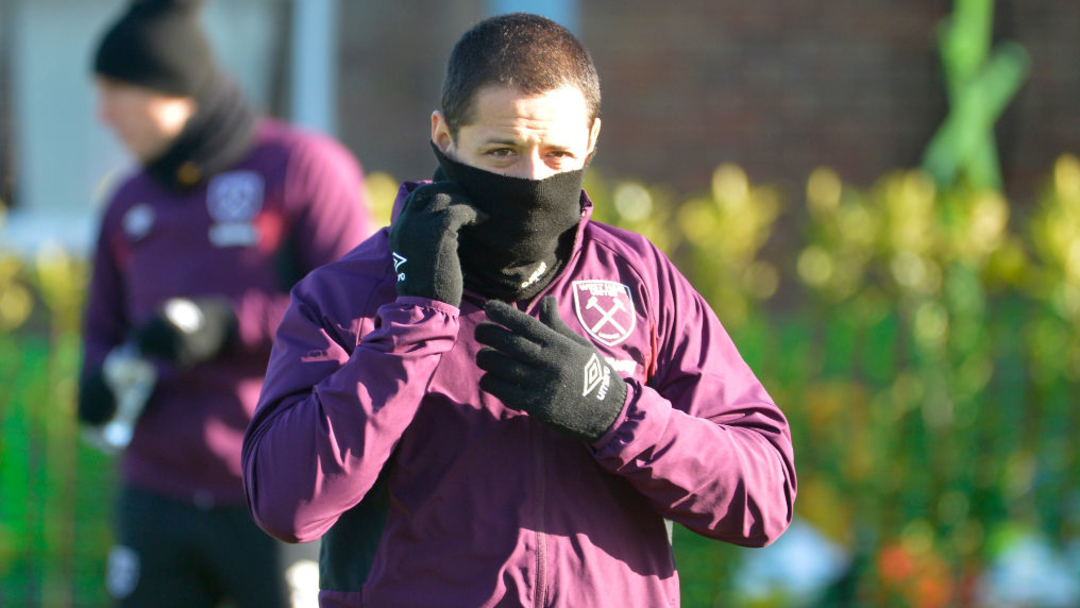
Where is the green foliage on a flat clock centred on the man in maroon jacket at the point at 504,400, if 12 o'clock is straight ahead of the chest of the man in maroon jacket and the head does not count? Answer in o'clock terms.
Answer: The green foliage is roughly at 7 o'clock from the man in maroon jacket.

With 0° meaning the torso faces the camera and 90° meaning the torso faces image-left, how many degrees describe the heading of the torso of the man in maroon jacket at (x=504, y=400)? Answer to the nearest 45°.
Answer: approximately 0°

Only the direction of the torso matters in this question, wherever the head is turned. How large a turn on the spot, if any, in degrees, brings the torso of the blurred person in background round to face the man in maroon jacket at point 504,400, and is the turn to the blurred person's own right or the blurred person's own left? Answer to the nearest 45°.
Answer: approximately 45° to the blurred person's own left
